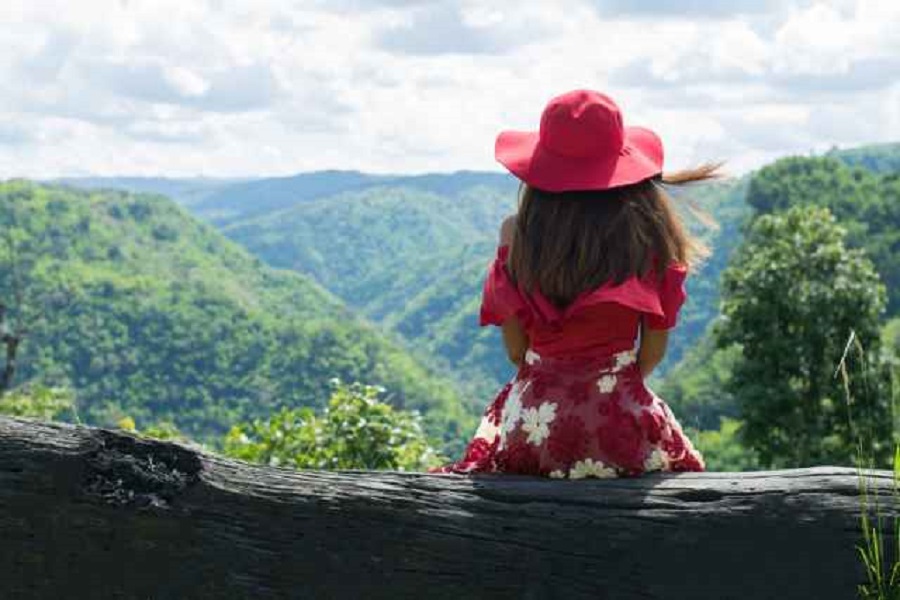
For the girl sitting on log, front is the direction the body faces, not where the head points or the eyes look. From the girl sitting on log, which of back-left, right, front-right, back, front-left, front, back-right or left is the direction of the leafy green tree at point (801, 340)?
front

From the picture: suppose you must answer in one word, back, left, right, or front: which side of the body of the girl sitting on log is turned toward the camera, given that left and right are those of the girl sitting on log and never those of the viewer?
back

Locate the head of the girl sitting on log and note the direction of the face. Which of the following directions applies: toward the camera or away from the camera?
away from the camera
